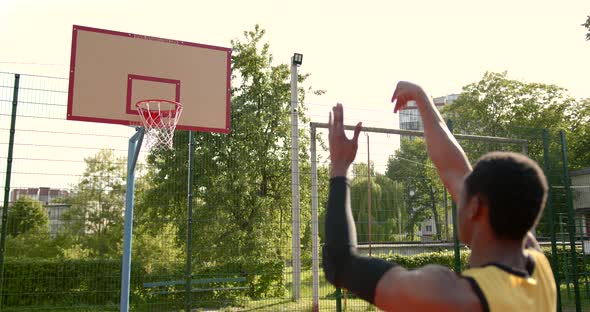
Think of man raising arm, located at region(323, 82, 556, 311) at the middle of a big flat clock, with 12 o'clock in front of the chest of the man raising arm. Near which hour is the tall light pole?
The tall light pole is roughly at 1 o'clock from the man raising arm.

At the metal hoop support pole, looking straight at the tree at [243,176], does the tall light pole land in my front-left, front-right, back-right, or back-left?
front-right

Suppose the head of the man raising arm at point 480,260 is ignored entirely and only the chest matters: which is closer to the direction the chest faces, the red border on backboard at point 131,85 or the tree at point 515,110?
the red border on backboard

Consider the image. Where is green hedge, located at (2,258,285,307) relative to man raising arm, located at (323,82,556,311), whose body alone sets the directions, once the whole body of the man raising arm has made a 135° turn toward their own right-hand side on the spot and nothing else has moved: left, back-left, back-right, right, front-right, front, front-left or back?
back-left

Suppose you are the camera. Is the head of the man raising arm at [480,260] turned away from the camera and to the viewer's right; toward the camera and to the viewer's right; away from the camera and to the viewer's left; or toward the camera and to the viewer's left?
away from the camera and to the viewer's left

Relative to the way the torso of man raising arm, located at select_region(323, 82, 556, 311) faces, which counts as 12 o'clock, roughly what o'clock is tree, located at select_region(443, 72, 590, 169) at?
The tree is roughly at 2 o'clock from the man raising arm.

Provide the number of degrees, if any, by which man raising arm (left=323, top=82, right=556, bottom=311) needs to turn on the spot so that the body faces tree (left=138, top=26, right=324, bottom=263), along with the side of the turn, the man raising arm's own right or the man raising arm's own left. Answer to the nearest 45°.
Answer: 0° — they already face it

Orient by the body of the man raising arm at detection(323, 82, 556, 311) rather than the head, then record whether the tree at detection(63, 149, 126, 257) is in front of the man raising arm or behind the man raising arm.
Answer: in front

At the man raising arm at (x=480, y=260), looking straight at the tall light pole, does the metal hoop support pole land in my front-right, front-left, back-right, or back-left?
front-left

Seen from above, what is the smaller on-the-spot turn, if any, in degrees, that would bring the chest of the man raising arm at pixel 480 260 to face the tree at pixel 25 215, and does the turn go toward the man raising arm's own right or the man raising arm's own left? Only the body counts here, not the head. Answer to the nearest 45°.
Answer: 0° — they already face it

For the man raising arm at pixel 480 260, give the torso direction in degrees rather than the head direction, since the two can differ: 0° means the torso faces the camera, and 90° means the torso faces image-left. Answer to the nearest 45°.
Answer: approximately 135°

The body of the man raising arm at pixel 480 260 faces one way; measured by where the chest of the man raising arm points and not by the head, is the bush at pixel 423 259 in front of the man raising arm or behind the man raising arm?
in front

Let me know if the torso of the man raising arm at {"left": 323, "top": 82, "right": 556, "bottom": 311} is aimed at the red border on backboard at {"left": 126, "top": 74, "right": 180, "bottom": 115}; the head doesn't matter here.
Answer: yes

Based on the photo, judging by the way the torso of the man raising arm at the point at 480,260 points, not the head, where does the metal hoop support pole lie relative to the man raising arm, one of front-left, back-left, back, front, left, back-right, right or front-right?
front
